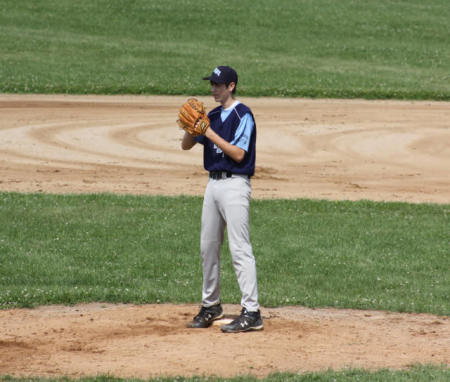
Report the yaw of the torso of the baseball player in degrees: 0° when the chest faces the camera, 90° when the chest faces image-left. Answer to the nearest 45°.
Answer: approximately 45°
